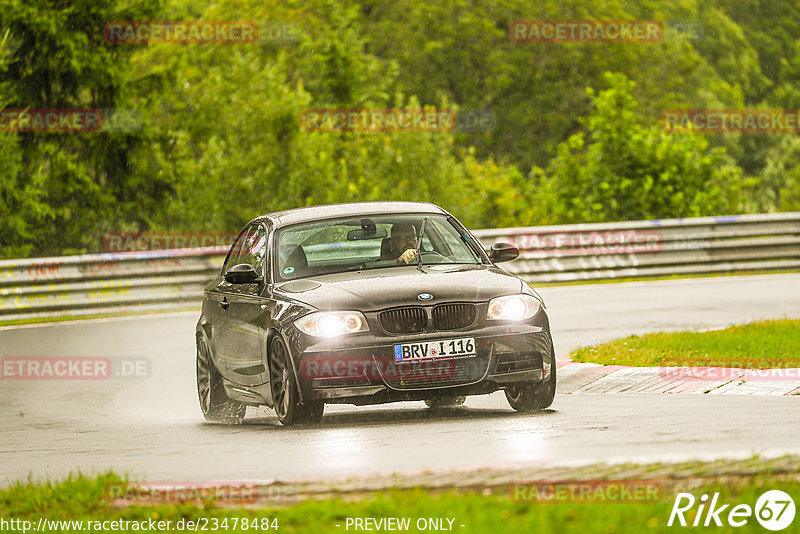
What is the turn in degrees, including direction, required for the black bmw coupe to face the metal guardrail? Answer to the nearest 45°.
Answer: approximately 135° to its left

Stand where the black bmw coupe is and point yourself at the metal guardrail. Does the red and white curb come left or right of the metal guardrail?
right

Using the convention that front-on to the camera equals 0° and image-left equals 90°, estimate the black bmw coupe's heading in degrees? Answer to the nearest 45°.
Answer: approximately 315°

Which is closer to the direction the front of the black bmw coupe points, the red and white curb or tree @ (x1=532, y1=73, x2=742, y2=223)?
the red and white curb

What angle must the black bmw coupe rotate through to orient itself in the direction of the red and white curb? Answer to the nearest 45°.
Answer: approximately 90° to its left

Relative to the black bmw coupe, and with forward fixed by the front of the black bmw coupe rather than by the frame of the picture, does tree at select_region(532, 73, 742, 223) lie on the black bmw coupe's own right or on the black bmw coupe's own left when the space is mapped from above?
on the black bmw coupe's own left
